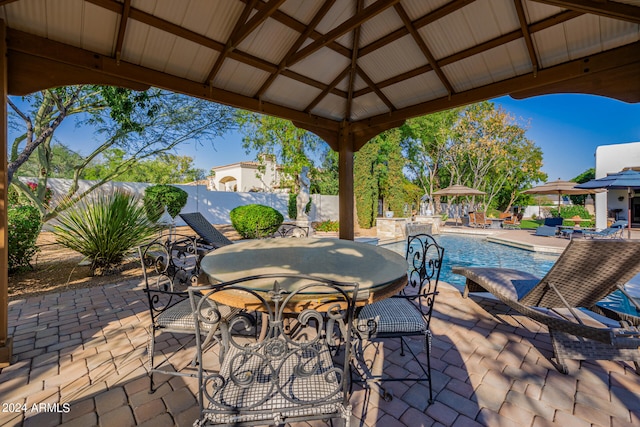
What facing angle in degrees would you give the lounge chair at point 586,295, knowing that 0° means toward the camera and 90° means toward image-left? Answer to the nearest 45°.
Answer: approximately 135°

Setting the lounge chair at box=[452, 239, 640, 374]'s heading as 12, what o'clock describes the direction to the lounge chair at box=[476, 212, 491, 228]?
the lounge chair at box=[476, 212, 491, 228] is roughly at 1 o'clock from the lounge chair at box=[452, 239, 640, 374].

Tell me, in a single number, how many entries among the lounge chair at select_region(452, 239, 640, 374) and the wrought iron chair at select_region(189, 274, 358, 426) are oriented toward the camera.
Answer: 0

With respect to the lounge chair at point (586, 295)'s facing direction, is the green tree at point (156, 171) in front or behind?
in front

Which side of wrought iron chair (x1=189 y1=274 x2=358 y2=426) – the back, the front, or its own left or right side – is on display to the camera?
back

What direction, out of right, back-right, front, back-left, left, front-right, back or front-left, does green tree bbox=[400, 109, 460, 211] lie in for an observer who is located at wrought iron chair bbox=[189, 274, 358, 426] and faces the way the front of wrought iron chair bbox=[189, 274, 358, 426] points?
front-right

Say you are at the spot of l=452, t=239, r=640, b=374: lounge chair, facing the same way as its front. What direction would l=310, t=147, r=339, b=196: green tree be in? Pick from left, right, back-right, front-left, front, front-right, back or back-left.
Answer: front

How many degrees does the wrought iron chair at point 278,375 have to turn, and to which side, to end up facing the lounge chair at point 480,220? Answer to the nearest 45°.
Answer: approximately 45° to its right

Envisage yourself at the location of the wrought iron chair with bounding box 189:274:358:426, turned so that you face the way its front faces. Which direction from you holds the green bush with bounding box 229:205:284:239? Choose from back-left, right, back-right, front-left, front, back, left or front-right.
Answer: front

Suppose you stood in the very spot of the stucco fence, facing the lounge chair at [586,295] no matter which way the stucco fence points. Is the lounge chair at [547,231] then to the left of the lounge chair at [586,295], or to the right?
left

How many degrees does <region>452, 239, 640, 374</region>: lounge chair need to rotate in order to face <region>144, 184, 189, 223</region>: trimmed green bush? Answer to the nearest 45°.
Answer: approximately 45° to its left
